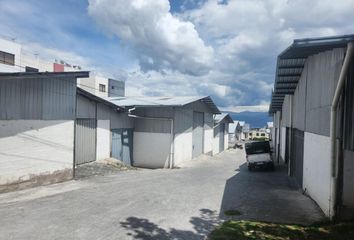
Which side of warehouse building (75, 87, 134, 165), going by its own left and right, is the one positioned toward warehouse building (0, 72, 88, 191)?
right

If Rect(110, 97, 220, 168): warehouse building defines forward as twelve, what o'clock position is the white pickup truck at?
The white pickup truck is roughly at 11 o'clock from the warehouse building.

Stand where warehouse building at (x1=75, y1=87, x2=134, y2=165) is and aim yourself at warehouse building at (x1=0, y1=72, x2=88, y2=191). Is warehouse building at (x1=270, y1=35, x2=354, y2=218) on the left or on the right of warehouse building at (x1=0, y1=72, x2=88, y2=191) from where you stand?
left

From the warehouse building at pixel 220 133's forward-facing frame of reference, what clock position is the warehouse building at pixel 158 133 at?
the warehouse building at pixel 158 133 is roughly at 2 o'clock from the warehouse building at pixel 220 133.

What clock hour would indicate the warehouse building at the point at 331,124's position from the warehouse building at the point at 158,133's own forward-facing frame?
the warehouse building at the point at 331,124 is roughly at 1 o'clock from the warehouse building at the point at 158,133.

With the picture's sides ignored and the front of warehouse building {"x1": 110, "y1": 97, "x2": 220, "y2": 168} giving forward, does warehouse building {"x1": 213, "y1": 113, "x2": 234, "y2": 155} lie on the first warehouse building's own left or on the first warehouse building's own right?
on the first warehouse building's own left

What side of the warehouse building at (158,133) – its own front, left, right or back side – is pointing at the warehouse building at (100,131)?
right

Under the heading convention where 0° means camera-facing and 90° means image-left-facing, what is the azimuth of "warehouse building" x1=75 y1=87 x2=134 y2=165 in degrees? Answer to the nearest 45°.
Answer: approximately 315°

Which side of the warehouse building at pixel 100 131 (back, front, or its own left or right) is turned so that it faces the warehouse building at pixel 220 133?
left
